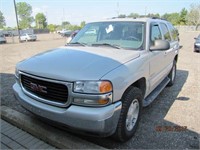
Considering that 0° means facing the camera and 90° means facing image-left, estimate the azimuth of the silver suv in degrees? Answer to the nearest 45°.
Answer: approximately 45°
